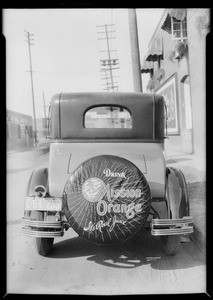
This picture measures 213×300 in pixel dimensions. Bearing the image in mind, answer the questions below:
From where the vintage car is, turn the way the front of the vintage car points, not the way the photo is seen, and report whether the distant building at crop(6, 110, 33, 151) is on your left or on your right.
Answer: on your left

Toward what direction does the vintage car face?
away from the camera
